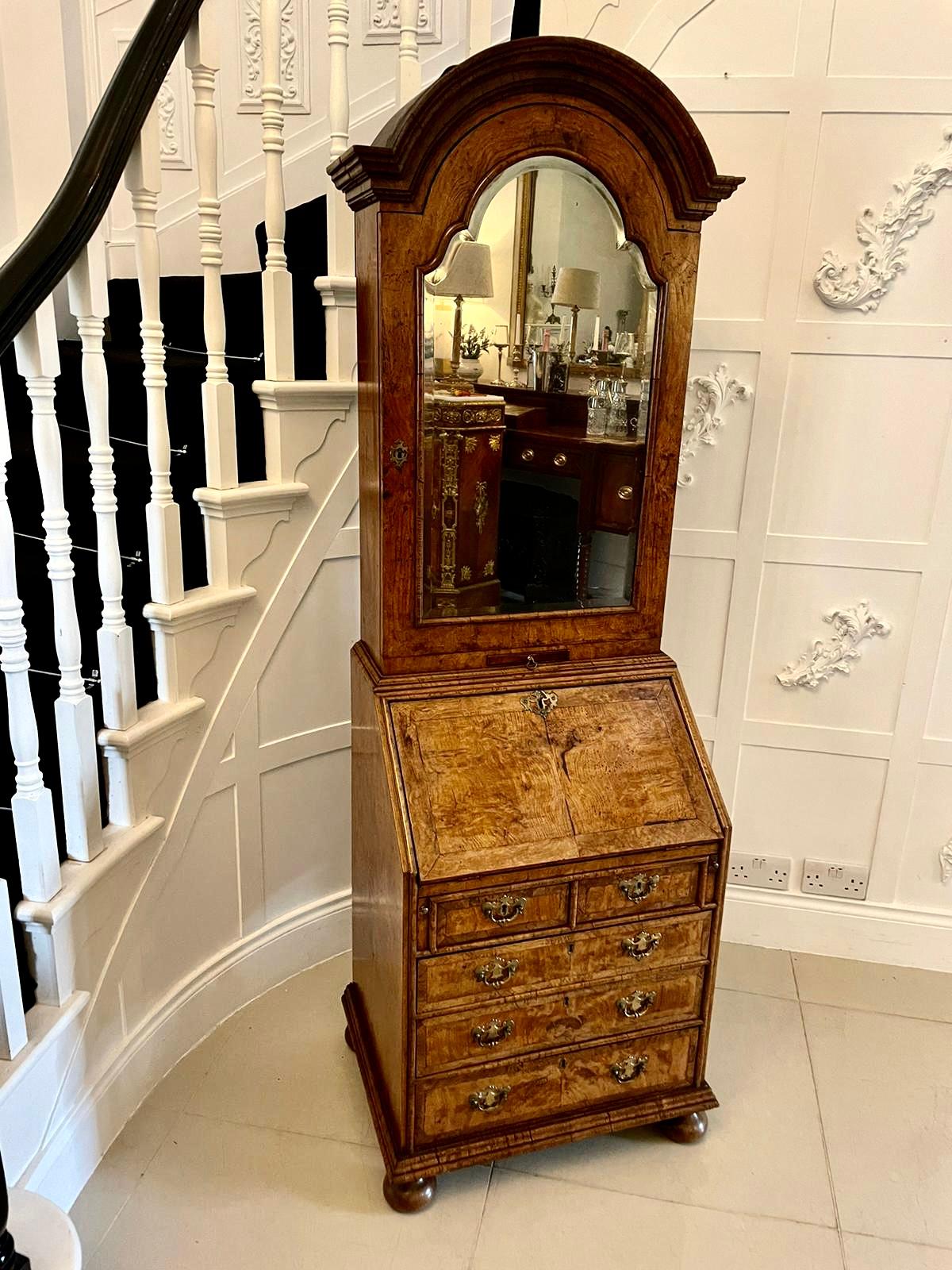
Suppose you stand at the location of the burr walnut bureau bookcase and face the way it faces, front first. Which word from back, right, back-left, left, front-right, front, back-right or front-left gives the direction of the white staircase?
right

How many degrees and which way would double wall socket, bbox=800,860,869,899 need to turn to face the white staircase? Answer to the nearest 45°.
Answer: approximately 45° to its right

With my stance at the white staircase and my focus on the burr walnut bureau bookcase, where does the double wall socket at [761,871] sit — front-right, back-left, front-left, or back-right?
front-left

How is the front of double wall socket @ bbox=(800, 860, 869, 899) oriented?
toward the camera

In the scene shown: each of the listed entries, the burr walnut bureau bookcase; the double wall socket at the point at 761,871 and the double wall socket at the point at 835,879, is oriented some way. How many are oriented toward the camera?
3

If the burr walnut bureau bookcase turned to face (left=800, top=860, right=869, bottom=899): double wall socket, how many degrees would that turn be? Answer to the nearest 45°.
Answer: approximately 135° to its left

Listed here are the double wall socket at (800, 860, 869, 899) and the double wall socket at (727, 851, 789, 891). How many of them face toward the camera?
2

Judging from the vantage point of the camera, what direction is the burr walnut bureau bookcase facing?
facing the viewer

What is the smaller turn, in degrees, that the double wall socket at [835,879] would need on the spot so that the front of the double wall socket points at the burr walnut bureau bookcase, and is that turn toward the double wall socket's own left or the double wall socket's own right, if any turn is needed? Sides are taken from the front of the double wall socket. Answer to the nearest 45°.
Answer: approximately 45° to the double wall socket's own right

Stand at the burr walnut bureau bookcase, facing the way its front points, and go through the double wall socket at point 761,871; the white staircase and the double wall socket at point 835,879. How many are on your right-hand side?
1

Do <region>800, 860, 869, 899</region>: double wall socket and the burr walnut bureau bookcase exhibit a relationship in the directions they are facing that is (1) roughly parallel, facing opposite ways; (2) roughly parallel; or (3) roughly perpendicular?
roughly parallel

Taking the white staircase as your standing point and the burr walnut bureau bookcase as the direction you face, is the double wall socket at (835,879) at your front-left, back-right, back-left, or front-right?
front-left

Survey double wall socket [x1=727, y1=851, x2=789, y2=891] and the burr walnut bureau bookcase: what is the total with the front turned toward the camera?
2

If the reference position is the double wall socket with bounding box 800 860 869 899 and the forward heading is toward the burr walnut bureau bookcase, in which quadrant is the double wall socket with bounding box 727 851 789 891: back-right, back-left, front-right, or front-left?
front-right
